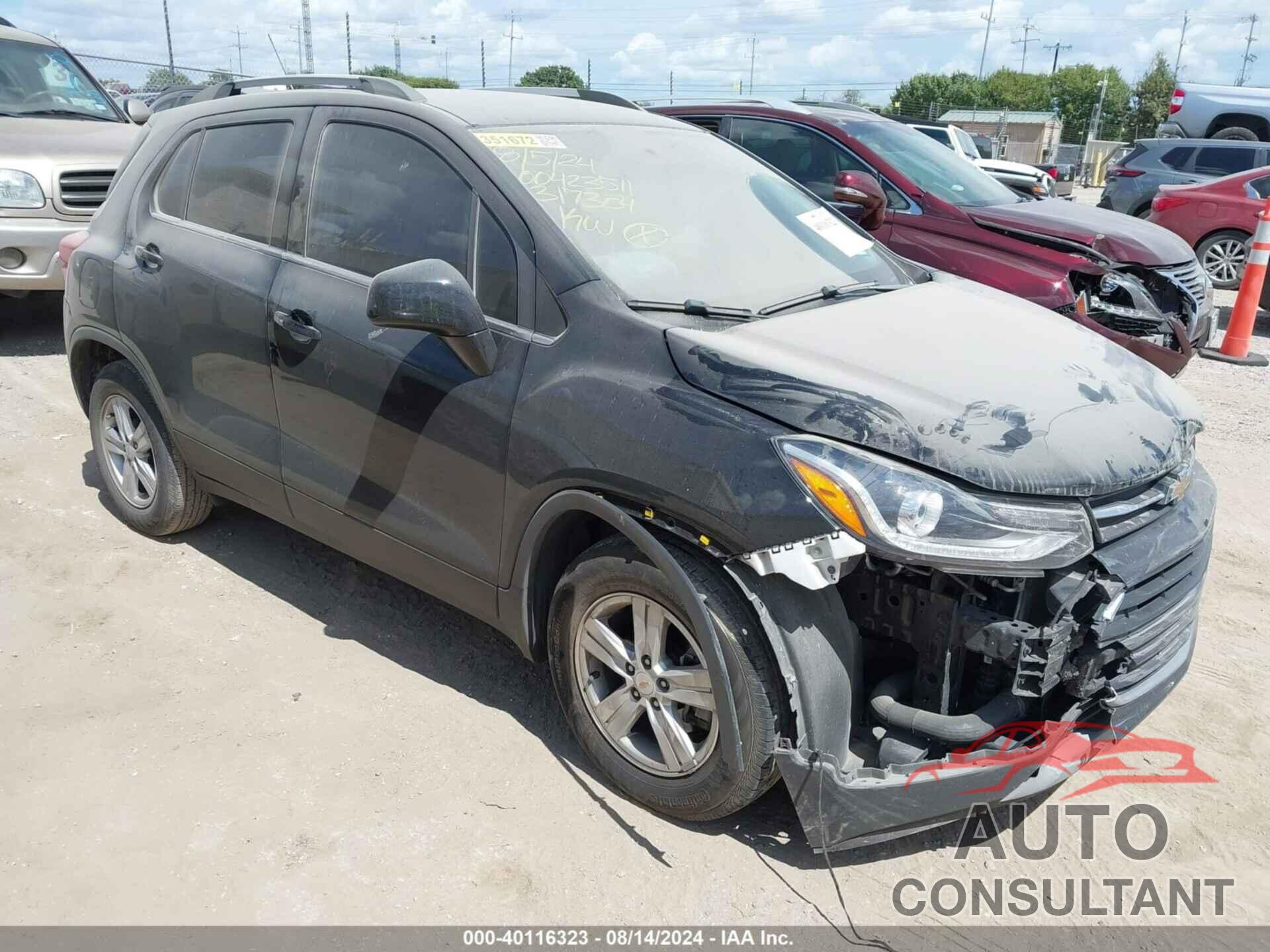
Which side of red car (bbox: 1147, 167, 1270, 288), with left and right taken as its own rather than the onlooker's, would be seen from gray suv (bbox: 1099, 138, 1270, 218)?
left

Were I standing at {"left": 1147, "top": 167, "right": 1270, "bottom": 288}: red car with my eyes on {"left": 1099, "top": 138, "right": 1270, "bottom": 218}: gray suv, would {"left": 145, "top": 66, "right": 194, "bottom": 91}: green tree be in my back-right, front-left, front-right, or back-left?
front-left

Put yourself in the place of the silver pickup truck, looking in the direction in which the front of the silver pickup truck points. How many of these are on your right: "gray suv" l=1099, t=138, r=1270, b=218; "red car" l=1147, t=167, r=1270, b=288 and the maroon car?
3

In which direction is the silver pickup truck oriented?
to the viewer's right

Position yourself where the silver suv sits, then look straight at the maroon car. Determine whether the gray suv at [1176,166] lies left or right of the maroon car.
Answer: left

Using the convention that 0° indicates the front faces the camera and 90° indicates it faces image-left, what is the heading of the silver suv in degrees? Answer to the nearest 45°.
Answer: approximately 315°

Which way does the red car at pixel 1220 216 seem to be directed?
to the viewer's right

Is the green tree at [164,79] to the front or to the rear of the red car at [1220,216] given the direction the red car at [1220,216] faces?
to the rear

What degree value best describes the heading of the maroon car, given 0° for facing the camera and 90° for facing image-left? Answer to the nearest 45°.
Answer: approximately 315°

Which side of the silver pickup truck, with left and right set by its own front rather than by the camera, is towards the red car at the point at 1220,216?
right

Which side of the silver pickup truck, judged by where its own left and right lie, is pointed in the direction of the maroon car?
right

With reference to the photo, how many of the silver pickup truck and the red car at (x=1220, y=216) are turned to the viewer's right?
2
